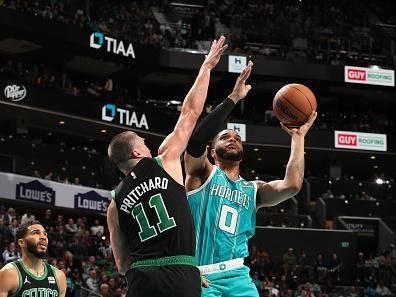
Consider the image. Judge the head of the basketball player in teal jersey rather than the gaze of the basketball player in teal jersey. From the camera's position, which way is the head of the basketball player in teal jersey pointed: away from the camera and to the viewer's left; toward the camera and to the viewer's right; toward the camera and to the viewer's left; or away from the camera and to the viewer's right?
toward the camera and to the viewer's right

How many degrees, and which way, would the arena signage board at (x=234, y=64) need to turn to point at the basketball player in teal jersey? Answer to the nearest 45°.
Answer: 0° — it already faces them

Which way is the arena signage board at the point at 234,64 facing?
toward the camera

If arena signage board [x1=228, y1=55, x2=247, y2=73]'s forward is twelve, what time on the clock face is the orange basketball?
The orange basketball is roughly at 12 o'clock from the arena signage board.
